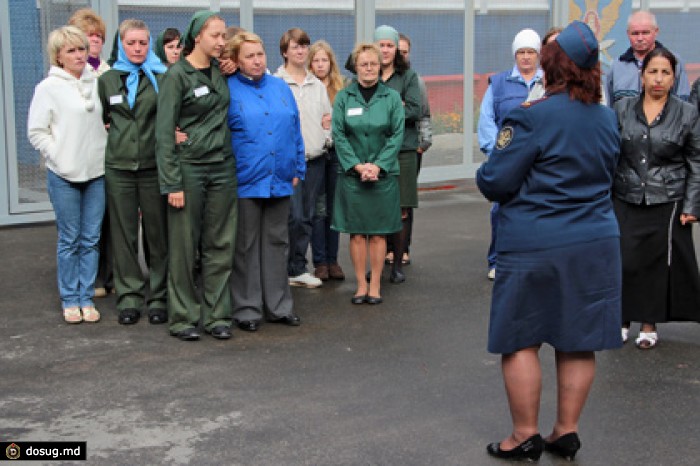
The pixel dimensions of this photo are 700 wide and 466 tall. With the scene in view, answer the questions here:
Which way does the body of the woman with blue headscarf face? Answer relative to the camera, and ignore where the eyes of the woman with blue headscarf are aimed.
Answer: toward the camera

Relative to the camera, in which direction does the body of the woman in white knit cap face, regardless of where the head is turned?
toward the camera

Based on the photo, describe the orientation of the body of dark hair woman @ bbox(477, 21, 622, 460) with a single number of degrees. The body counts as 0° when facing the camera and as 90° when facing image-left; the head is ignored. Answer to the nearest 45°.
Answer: approximately 135°

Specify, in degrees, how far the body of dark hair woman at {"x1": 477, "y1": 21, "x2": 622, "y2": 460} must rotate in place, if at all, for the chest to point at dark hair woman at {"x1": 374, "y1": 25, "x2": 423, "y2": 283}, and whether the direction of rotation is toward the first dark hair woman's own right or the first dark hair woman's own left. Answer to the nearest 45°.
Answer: approximately 45° to the first dark hair woman's own right

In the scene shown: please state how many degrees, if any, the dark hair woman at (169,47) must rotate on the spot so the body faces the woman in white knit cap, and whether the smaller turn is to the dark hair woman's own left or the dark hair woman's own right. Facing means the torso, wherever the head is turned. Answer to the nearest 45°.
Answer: approximately 45° to the dark hair woman's own left

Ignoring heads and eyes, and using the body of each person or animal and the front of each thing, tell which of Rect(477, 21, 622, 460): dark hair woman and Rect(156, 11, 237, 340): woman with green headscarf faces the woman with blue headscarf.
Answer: the dark hair woman

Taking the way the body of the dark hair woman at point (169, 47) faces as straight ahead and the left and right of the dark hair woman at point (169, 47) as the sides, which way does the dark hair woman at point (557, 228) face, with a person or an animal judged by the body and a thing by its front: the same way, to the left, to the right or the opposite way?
the opposite way

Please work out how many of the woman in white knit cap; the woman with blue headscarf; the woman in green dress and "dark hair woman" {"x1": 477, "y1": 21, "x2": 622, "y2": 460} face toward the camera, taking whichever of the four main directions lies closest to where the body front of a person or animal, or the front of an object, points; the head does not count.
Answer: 3

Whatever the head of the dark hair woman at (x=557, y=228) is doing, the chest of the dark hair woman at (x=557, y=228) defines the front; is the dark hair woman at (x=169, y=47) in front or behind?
in front

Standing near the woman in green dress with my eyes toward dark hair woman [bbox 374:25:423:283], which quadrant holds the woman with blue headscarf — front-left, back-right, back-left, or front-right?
back-left

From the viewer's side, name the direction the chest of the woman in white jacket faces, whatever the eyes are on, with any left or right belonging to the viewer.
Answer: facing the viewer and to the right of the viewer

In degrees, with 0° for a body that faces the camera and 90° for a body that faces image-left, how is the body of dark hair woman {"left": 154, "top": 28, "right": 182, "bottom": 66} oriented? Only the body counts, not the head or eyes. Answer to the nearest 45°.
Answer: approximately 315°
